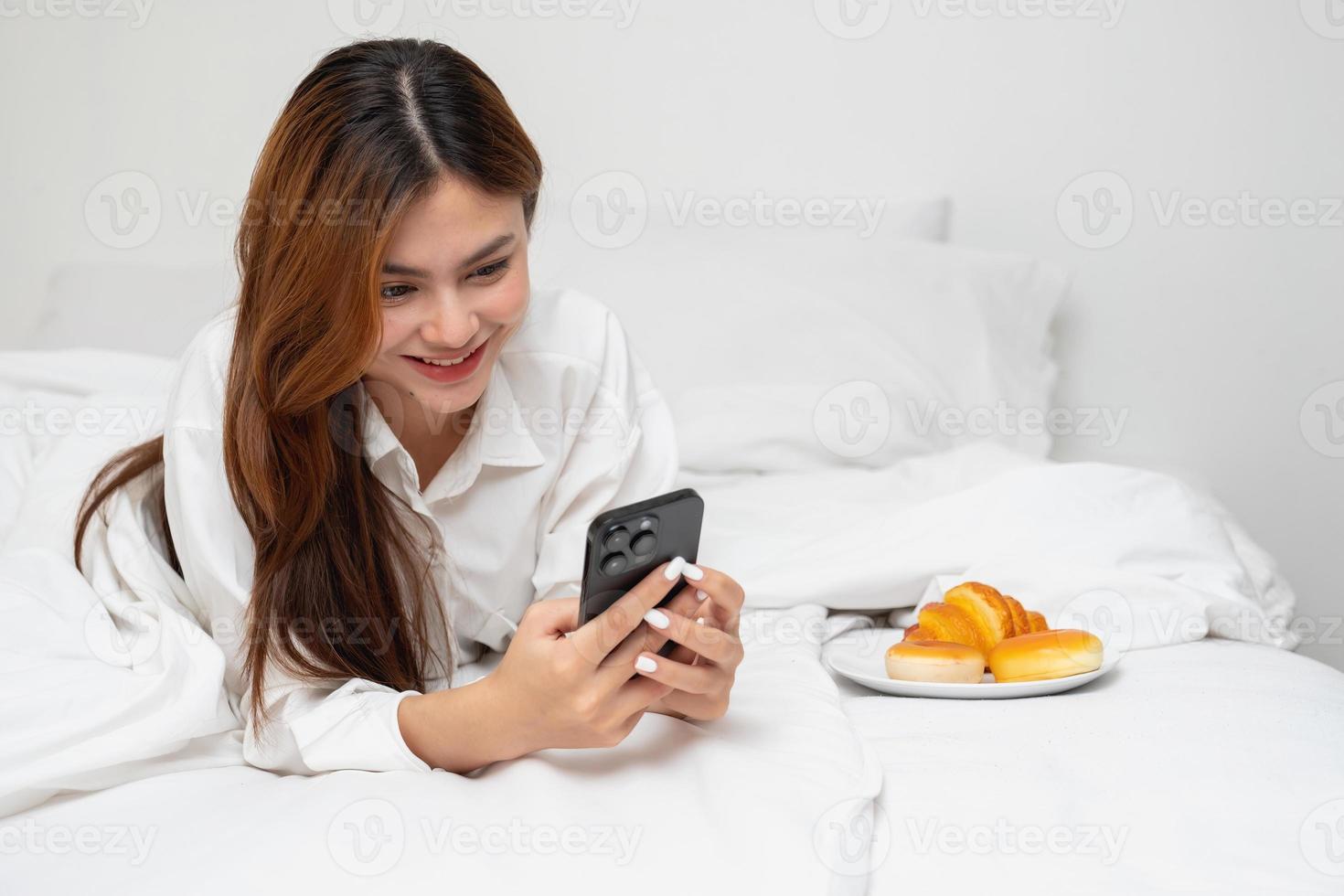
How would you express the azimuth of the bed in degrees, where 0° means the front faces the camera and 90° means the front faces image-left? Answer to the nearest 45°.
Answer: approximately 0°
